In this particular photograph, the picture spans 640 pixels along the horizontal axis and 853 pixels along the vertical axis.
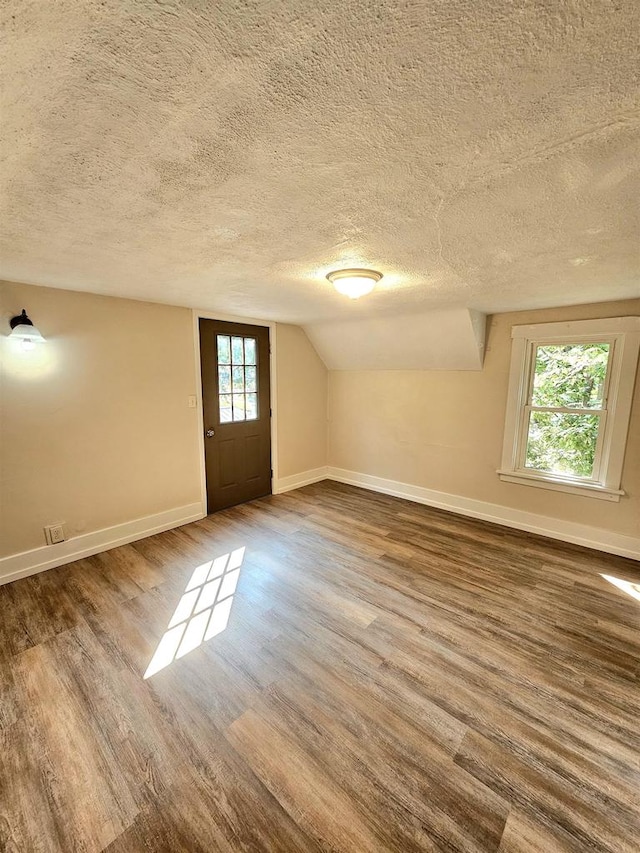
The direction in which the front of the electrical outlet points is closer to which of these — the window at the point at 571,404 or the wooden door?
the window

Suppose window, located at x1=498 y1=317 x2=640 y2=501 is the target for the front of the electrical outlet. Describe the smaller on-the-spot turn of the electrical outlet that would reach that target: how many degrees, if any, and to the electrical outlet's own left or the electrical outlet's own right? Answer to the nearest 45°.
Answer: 0° — it already faces it

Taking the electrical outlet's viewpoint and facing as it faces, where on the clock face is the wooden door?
The wooden door is roughly at 10 o'clock from the electrical outlet.

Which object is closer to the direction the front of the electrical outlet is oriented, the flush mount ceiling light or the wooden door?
the flush mount ceiling light

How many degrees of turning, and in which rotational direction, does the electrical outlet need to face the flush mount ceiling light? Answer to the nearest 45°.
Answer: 0° — it already faces it

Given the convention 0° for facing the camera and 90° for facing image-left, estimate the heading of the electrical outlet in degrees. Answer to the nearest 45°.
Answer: approximately 315°

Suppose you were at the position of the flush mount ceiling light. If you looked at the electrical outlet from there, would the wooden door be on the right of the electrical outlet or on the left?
right
